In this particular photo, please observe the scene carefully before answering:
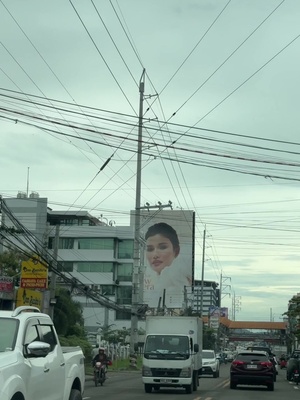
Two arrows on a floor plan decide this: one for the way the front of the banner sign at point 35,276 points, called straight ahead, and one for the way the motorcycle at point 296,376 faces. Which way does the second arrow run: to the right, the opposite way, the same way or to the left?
the opposite way

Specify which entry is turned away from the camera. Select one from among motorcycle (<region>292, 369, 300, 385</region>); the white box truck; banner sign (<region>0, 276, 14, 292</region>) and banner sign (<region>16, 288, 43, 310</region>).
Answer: the motorcycle

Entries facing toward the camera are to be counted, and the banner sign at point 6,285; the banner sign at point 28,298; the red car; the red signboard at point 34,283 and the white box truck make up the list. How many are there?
4

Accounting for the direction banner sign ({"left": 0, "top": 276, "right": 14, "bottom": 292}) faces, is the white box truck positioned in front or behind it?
in front

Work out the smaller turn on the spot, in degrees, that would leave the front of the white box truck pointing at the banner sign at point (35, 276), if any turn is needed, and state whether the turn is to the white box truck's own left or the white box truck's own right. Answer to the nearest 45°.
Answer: approximately 135° to the white box truck's own right

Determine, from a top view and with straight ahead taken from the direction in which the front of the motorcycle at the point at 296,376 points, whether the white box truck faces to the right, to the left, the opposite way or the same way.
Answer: the opposite way

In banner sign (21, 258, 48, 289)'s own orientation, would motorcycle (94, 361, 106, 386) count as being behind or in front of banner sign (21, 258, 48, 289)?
in front

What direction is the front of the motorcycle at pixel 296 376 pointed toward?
away from the camera

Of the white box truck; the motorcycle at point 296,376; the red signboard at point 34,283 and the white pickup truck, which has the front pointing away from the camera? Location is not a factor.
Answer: the motorcycle

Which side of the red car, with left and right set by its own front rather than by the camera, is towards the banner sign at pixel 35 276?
left

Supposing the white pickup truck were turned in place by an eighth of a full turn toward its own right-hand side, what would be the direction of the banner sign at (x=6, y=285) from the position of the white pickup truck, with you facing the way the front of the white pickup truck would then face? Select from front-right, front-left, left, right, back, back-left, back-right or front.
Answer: right

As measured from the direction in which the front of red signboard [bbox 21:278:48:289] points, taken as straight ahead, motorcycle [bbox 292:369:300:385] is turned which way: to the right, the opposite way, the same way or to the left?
the opposite way

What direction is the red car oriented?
away from the camera
